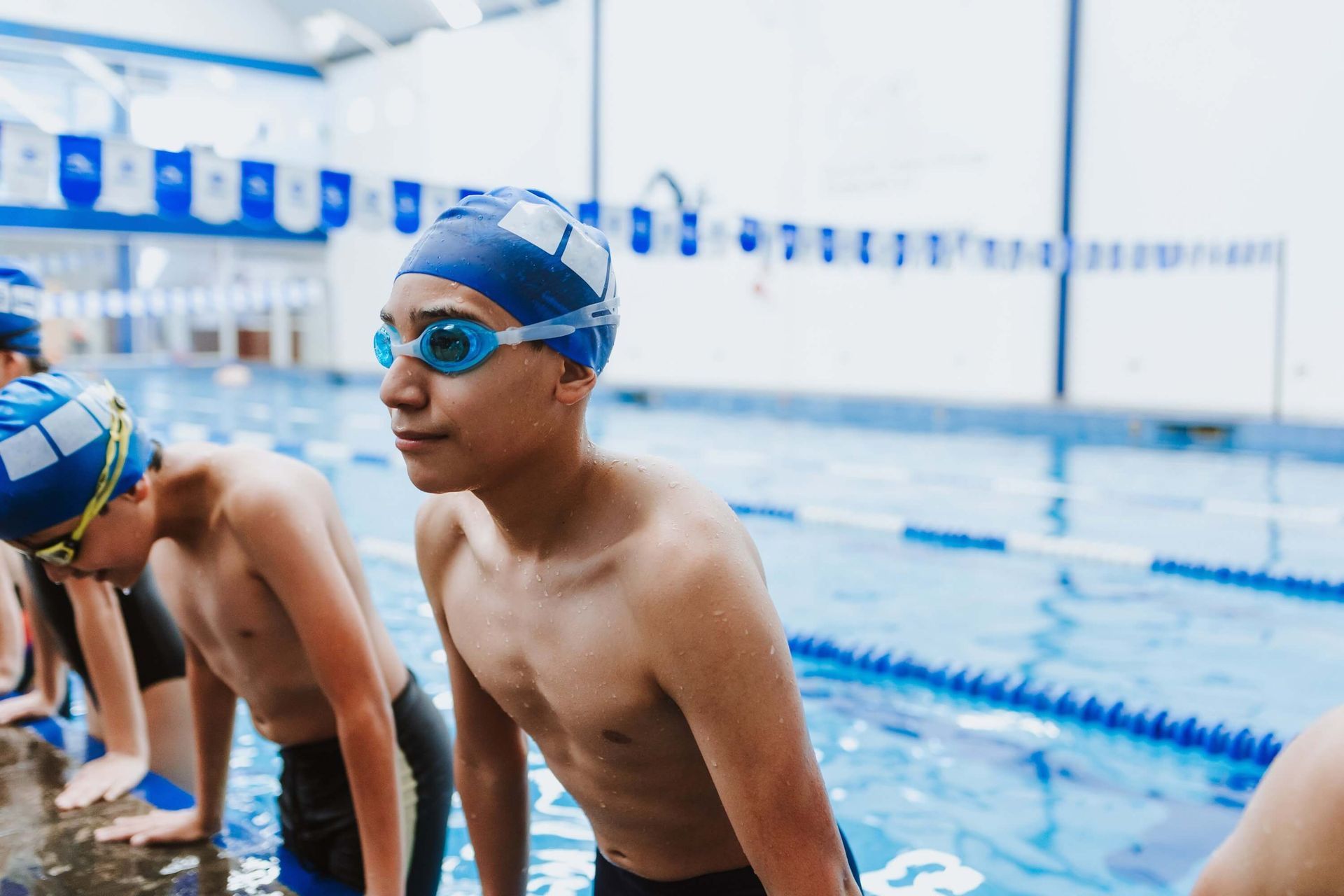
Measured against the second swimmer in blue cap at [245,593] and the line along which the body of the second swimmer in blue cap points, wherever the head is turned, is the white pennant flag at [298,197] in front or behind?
behind

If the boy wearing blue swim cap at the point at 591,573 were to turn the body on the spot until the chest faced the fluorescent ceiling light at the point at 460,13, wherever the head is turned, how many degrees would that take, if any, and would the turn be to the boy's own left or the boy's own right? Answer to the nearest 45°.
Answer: approximately 135° to the boy's own right

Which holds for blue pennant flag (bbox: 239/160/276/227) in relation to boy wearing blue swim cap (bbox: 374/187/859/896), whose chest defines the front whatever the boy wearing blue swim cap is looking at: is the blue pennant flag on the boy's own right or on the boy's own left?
on the boy's own right

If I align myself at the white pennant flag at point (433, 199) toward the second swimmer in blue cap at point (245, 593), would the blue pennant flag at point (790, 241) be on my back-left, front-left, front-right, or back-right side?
back-left

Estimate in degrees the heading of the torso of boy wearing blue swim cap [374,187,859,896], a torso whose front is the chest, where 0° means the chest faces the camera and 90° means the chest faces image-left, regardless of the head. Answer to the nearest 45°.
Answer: approximately 45°

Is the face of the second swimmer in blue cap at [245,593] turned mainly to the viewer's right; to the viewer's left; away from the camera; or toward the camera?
to the viewer's left

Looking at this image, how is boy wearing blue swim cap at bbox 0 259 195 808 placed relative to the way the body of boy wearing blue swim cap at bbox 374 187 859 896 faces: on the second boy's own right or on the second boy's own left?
on the second boy's own right

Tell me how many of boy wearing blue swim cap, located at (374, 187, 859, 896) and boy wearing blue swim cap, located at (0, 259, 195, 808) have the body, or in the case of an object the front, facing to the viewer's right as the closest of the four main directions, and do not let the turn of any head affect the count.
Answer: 0
